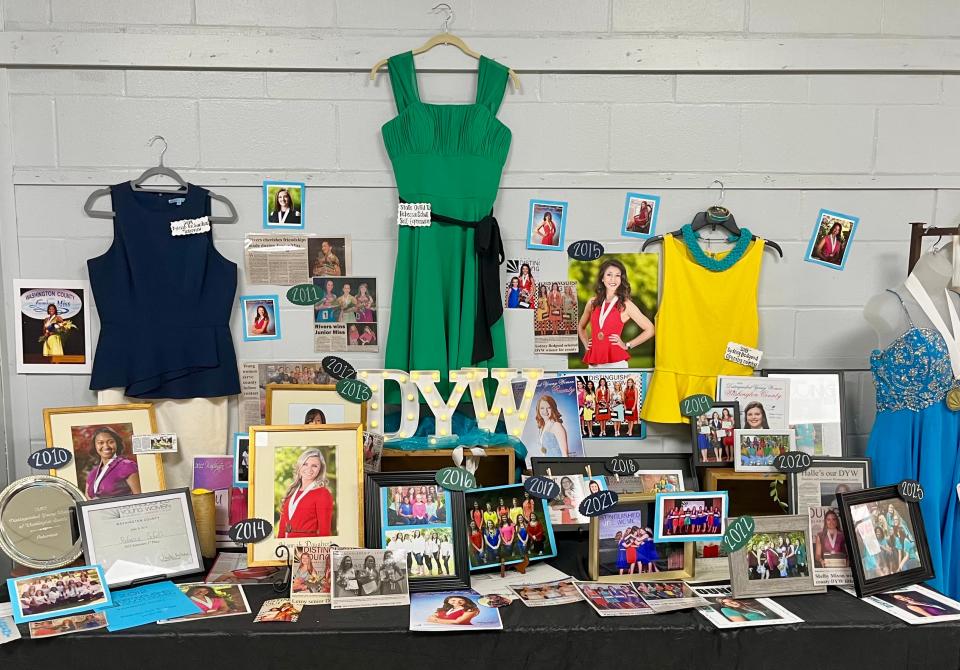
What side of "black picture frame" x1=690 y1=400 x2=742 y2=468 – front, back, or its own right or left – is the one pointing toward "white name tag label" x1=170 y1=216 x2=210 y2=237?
right

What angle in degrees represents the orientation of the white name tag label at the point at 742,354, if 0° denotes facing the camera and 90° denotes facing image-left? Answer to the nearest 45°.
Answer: approximately 0°

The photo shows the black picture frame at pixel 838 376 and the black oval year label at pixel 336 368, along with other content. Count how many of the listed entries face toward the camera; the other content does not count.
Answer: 2

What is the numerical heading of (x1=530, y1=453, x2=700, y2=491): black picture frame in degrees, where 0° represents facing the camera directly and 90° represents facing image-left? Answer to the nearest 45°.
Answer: approximately 0°
